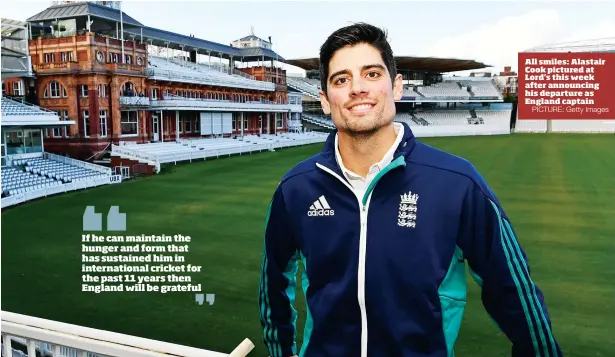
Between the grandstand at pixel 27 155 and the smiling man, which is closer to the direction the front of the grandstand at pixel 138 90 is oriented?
the smiling man

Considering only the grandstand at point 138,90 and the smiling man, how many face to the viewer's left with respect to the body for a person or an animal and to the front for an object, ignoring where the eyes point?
0

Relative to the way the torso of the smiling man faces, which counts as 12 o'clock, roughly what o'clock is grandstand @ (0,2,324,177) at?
The grandstand is roughly at 5 o'clock from the smiling man.

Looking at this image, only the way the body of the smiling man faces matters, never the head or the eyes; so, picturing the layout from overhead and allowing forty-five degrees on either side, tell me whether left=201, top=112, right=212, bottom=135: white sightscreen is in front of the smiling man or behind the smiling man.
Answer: behind

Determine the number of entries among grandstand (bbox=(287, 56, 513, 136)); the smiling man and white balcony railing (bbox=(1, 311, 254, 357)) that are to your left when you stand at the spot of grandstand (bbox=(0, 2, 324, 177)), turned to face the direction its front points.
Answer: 1

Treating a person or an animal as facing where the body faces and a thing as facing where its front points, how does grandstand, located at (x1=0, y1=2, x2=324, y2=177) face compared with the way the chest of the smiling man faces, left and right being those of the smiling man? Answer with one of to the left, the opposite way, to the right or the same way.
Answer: to the left

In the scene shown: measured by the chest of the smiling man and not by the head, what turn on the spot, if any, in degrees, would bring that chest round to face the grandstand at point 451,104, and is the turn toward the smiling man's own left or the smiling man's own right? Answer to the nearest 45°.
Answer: approximately 180°

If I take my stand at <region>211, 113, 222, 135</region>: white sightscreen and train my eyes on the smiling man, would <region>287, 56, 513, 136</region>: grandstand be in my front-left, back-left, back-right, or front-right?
back-left

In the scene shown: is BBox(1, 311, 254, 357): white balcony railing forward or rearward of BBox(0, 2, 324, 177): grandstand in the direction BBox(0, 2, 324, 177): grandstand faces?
forward

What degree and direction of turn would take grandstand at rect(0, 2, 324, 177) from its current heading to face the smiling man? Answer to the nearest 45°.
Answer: approximately 45° to its right

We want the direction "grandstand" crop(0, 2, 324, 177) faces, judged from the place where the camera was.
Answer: facing the viewer and to the right of the viewer

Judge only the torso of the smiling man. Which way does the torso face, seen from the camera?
toward the camera

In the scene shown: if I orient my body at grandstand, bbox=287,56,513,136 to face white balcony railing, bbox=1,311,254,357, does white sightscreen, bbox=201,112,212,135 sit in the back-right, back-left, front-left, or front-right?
front-right
